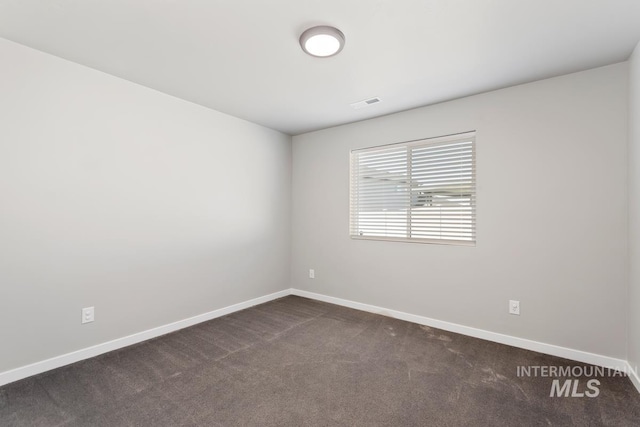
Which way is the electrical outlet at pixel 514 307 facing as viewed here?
toward the camera

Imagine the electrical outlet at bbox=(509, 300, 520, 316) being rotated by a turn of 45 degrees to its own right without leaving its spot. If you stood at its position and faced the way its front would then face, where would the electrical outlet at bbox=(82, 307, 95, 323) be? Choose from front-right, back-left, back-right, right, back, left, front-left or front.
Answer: front

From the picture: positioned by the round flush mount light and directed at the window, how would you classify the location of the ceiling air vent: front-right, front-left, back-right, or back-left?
front-left
